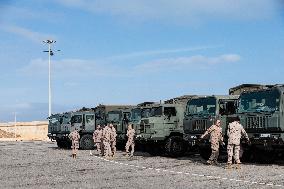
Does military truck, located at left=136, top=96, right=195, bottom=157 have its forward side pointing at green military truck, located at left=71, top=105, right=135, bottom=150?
no

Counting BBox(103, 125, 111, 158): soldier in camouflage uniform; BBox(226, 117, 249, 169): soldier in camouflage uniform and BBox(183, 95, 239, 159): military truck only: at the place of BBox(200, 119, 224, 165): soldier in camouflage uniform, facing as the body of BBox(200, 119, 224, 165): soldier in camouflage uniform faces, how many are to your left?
1

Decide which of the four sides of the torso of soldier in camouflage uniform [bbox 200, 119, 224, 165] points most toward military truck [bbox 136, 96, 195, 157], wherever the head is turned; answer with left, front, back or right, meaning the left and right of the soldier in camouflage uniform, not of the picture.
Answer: right

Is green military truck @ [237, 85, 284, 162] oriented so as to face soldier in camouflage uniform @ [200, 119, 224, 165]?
no

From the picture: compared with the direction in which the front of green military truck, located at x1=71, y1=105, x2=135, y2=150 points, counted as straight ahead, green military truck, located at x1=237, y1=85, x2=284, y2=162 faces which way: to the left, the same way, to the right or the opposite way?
the same way

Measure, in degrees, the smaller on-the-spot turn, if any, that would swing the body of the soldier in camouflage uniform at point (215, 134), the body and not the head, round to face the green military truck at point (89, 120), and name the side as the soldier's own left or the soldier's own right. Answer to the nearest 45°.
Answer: approximately 90° to the soldier's own right

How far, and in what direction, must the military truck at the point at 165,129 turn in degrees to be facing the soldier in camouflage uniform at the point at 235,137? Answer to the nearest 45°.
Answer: approximately 45° to its left

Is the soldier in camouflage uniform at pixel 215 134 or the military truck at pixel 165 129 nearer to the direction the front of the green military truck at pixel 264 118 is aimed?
the soldier in camouflage uniform

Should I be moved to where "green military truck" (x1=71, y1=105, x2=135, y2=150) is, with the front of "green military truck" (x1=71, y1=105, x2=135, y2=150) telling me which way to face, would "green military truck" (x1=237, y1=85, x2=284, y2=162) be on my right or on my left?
on my left

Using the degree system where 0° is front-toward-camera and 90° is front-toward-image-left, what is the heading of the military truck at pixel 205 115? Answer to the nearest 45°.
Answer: approximately 45°

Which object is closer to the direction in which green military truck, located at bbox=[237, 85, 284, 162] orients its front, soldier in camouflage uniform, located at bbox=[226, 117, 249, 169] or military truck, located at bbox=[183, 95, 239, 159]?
the soldier in camouflage uniform

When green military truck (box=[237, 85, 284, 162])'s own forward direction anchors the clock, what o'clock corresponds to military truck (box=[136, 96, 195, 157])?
The military truck is roughly at 3 o'clock from the green military truck.

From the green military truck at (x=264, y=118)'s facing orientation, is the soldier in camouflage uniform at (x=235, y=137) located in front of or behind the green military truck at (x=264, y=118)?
in front

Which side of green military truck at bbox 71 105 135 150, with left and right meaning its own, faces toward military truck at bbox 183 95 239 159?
left

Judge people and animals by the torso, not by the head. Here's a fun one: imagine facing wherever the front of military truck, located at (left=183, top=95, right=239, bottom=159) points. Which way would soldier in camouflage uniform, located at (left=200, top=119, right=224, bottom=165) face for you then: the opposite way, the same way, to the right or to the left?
the same way

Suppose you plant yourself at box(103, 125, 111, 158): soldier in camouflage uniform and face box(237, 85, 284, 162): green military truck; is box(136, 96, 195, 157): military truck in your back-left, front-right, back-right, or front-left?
front-left

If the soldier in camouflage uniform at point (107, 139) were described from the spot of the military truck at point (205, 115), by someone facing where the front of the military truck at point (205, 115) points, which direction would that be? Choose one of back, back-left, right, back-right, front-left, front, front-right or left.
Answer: right

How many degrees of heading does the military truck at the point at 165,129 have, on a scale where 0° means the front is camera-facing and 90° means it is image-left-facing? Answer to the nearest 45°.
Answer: approximately 45°

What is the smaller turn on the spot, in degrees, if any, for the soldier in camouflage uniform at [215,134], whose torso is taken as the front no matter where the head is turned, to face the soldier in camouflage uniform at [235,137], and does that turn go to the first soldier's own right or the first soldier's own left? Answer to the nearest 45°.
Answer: approximately 90° to the first soldier's own left
